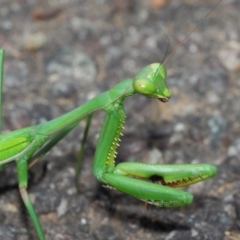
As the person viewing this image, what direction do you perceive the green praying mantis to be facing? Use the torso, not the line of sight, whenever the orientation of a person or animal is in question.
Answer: facing to the right of the viewer
